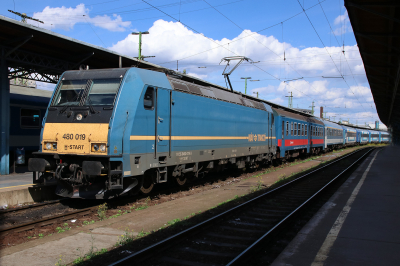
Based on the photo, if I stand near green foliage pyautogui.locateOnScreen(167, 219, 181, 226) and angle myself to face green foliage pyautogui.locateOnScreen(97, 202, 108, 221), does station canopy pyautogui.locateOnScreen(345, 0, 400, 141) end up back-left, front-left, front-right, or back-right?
back-right

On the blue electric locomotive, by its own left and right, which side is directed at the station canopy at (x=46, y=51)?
right

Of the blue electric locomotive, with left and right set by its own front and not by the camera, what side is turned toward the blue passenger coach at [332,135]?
back

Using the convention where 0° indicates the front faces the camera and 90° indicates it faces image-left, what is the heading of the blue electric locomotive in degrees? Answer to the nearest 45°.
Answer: approximately 45°

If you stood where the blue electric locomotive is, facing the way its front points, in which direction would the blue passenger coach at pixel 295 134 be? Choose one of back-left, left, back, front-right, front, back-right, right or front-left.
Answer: back

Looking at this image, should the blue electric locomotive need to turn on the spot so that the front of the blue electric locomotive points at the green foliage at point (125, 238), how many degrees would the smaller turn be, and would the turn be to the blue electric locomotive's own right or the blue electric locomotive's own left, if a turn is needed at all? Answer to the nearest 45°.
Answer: approximately 45° to the blue electric locomotive's own left
